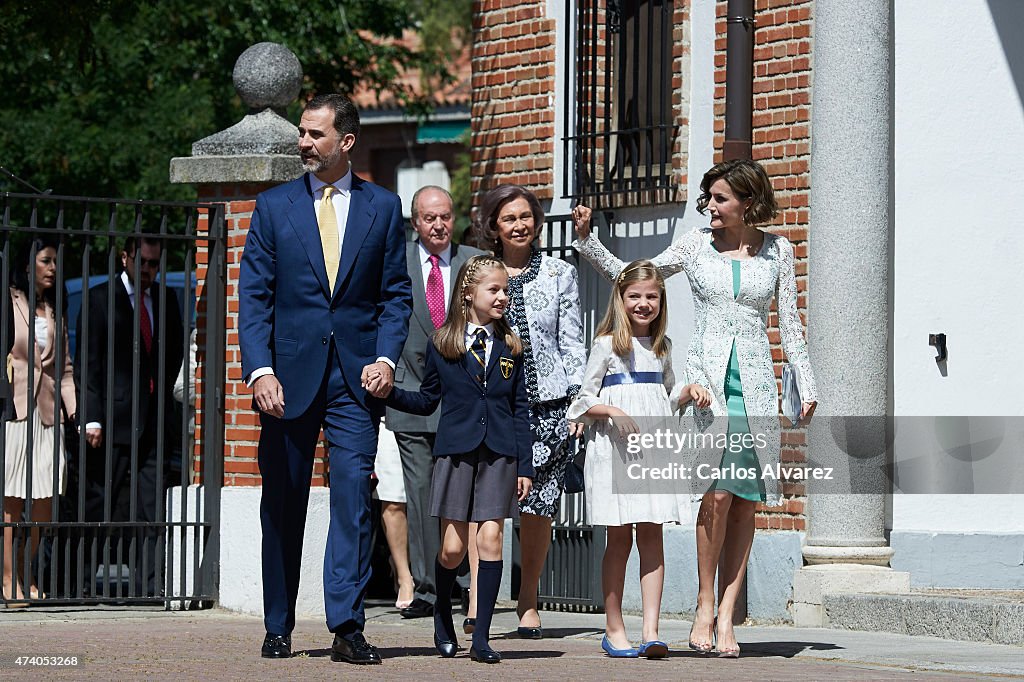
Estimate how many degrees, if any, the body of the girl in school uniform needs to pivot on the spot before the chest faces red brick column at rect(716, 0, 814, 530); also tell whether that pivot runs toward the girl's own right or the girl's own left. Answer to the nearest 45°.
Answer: approximately 135° to the girl's own left

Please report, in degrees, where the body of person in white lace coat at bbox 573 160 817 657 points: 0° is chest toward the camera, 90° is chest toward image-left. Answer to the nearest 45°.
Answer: approximately 0°

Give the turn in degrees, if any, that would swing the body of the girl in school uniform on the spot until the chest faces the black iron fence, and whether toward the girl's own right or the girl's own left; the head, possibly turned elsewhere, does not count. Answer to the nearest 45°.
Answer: approximately 135° to the girl's own right

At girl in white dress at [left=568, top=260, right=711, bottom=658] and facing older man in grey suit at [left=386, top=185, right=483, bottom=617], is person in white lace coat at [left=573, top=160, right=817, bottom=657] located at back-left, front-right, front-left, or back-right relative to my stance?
back-right

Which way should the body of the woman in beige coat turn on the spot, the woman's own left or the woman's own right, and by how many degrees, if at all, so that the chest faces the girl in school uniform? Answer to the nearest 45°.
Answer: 0° — they already face them

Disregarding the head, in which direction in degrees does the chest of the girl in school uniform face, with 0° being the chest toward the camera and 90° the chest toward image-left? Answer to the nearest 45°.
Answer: approximately 0°

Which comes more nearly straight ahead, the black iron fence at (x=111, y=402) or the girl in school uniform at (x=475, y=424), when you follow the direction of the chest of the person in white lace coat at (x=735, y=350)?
the girl in school uniform

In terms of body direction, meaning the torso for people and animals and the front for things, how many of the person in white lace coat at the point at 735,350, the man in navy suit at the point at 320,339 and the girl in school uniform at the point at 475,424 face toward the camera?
3

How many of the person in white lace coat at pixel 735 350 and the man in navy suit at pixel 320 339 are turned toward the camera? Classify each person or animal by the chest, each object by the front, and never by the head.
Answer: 2

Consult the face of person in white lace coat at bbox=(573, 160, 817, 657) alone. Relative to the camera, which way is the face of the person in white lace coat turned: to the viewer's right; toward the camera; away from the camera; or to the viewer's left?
to the viewer's left

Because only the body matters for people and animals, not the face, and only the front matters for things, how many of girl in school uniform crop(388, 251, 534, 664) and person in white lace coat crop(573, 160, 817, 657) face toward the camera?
2

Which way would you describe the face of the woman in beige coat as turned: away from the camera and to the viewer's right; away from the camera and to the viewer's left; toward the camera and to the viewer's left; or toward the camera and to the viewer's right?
toward the camera and to the viewer's right

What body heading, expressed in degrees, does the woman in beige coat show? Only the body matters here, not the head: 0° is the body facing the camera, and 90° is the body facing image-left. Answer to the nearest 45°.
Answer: approximately 315°
